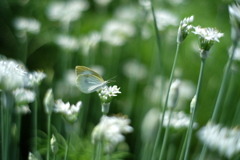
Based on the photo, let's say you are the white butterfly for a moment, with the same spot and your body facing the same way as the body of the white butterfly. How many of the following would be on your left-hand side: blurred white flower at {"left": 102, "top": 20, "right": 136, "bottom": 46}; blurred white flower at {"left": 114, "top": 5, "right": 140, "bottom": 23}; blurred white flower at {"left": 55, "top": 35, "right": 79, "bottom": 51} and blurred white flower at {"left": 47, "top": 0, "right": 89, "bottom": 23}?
4

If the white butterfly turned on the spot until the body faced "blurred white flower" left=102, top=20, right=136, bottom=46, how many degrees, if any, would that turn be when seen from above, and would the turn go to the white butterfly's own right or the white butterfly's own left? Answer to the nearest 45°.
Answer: approximately 90° to the white butterfly's own left

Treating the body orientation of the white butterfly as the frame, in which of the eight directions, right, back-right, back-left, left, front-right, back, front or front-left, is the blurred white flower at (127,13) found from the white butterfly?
left

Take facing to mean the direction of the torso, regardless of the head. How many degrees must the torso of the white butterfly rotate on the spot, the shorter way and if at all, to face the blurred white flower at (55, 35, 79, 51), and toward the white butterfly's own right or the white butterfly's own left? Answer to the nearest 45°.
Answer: approximately 90° to the white butterfly's own left

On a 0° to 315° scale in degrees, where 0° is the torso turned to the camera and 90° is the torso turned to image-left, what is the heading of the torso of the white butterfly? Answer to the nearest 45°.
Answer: approximately 270°
